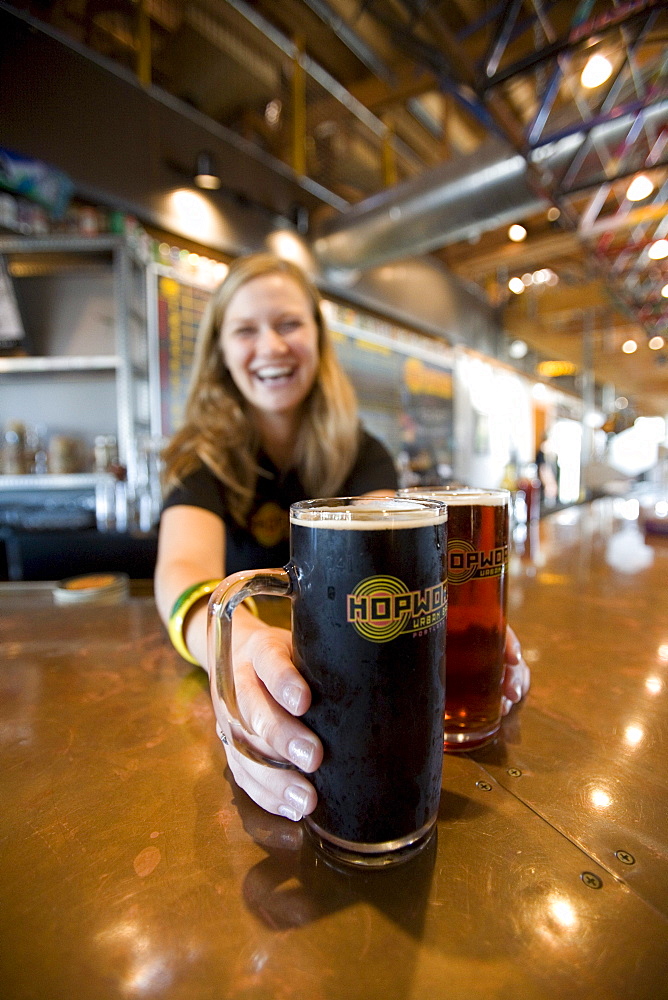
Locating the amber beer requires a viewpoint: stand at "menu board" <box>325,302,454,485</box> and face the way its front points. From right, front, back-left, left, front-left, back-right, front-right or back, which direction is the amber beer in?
front-right

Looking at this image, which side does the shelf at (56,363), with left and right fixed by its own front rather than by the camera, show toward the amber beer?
front

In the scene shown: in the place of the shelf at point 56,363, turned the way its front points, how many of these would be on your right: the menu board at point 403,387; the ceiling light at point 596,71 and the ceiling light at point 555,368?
0

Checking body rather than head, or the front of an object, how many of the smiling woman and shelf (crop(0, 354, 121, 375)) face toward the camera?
2

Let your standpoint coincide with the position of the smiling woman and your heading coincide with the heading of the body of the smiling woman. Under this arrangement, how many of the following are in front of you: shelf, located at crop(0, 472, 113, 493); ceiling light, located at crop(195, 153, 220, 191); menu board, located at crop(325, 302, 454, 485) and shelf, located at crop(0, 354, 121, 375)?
0

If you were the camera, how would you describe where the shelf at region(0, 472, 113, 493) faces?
facing the viewer

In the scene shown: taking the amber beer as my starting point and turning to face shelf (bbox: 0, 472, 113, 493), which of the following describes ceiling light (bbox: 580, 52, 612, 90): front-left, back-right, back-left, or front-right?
front-right

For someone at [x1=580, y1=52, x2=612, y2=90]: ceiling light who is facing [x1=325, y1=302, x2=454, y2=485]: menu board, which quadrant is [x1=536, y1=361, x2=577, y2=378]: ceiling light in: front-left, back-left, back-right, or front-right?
front-right

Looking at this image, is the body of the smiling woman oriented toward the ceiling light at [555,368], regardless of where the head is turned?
no

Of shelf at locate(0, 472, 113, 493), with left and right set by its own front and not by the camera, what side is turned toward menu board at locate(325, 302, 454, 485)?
left

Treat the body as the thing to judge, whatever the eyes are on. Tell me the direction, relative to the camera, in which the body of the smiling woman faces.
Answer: toward the camera

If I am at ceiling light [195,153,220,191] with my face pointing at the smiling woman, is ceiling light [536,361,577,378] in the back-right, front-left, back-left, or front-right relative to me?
back-left

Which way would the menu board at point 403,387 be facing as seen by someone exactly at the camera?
facing the viewer and to the right of the viewer

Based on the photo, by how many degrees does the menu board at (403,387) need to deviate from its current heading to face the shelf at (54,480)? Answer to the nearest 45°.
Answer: approximately 90° to its right

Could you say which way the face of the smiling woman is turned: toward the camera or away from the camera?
toward the camera

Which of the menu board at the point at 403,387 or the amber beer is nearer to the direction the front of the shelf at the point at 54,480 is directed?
the amber beer

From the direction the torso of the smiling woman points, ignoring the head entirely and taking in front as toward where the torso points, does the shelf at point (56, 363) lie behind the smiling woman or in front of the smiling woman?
behind
